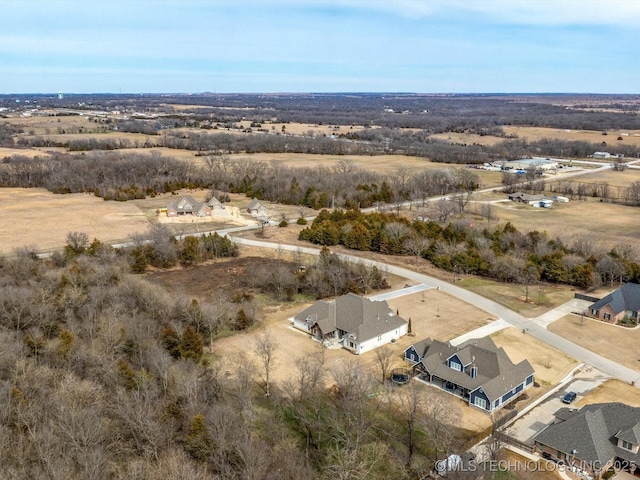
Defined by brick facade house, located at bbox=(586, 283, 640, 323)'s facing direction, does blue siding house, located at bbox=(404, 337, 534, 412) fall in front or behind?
in front

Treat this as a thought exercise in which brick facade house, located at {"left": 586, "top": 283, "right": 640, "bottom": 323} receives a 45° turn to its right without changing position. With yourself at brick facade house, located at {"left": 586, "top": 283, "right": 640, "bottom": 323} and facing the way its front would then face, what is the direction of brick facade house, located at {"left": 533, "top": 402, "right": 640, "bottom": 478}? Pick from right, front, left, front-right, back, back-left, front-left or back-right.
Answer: left

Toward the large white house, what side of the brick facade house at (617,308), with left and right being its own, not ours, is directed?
front

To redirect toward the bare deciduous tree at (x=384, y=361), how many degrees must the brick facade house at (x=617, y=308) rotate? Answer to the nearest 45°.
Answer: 0° — it already faces it

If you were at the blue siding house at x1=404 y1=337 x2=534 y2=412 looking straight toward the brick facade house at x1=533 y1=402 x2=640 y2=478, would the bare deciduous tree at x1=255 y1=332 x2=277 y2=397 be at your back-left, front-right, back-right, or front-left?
back-right

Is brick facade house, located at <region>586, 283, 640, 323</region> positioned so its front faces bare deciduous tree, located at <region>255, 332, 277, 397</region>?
yes

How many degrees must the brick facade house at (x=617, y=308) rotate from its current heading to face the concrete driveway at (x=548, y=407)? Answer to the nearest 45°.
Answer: approximately 45° to its left
